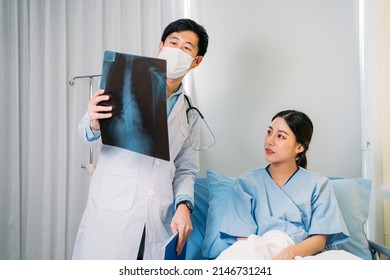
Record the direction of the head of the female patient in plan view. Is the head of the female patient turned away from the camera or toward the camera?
toward the camera

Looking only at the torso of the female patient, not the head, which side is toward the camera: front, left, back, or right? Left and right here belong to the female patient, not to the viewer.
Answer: front

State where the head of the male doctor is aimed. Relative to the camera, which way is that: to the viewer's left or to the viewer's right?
to the viewer's left
